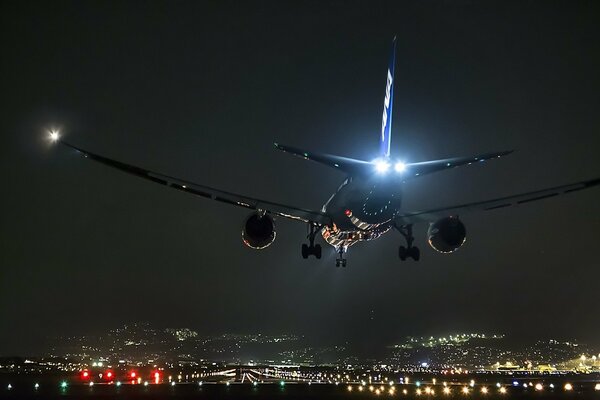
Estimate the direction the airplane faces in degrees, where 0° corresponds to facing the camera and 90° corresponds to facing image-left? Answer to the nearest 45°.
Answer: approximately 180°
